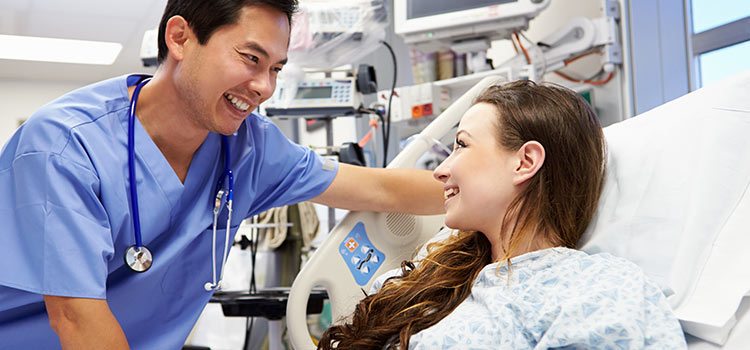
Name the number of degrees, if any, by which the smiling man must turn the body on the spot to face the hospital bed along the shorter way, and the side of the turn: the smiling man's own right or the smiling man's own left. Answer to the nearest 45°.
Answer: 0° — they already face it

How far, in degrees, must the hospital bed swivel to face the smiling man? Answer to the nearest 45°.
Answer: approximately 45° to its right

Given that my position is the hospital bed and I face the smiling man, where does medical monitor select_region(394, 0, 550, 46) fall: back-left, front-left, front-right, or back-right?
front-right

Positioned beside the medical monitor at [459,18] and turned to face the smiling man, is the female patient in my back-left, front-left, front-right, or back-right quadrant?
front-left

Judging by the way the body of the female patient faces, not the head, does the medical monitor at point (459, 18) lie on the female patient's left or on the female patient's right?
on the female patient's right

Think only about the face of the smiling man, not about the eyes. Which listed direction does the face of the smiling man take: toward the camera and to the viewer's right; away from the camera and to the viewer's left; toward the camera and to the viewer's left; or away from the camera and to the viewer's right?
toward the camera and to the viewer's right

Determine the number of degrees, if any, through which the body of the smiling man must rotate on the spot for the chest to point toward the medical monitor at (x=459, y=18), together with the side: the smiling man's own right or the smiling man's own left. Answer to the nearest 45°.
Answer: approximately 90° to the smiling man's own left

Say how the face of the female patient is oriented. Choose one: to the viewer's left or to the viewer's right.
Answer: to the viewer's left

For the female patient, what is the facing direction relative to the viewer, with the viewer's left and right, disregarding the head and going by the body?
facing the viewer and to the left of the viewer

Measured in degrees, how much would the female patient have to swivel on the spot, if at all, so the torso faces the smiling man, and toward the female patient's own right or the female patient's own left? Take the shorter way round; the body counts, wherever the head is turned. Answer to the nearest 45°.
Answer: approximately 45° to the female patient's own right

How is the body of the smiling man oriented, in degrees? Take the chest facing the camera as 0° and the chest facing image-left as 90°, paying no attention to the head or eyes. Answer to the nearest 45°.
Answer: approximately 315°

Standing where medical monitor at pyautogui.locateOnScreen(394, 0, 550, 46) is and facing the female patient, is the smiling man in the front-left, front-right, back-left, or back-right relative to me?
front-right

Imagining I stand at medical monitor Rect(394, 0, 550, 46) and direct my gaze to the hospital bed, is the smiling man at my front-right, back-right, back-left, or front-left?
front-right

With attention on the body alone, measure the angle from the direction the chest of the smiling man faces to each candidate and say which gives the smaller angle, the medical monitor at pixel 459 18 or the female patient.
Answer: the female patient
